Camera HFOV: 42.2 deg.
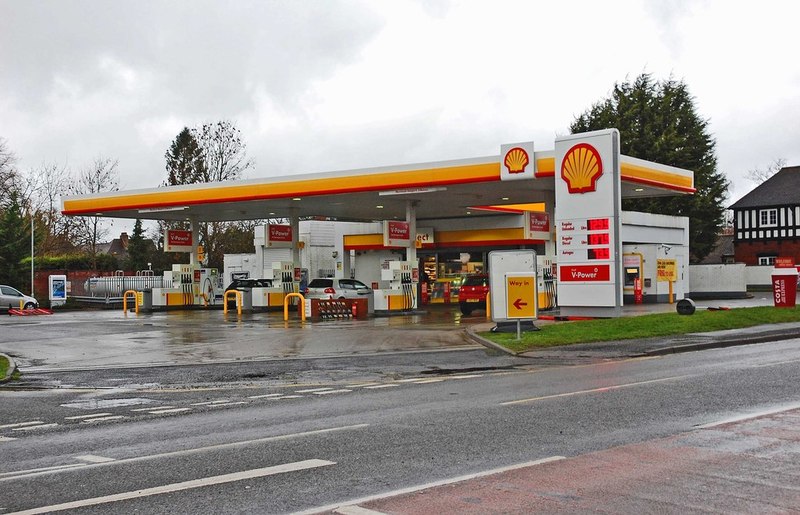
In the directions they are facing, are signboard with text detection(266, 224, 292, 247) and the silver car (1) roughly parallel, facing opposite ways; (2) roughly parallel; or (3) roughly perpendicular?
roughly perpendicular

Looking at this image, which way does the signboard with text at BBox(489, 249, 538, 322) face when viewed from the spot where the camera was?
facing the viewer

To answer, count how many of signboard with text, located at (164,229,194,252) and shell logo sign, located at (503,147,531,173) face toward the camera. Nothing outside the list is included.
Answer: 2

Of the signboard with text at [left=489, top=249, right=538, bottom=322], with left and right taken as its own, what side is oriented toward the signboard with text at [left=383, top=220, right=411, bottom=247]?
back

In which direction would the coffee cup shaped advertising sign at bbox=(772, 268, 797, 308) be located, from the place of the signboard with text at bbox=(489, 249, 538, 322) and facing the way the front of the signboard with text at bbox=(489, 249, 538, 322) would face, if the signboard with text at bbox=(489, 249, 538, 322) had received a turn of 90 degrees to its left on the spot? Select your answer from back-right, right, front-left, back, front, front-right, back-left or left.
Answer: front-left

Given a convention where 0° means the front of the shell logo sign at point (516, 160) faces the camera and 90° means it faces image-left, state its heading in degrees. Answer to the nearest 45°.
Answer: approximately 0°

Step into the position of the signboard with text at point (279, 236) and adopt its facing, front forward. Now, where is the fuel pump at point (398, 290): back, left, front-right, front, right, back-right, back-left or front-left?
front-left

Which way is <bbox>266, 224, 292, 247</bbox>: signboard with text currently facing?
toward the camera

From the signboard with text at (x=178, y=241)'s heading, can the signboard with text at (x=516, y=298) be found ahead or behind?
ahead
